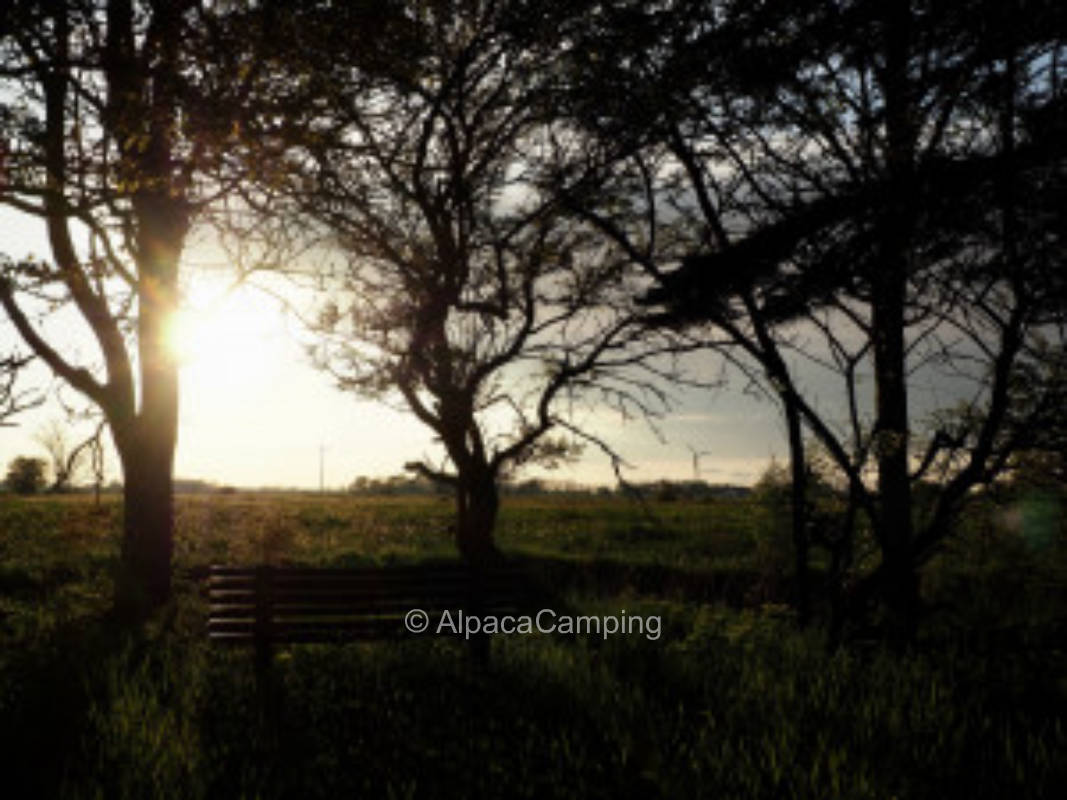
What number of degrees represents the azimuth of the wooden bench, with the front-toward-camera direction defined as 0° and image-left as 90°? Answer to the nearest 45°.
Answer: approximately 180°
